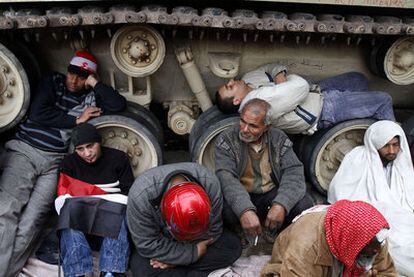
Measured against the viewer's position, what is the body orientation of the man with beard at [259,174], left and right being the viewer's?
facing the viewer

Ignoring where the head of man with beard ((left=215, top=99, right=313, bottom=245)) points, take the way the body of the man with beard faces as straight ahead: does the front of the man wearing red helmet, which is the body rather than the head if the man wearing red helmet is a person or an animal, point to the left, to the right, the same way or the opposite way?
the same way

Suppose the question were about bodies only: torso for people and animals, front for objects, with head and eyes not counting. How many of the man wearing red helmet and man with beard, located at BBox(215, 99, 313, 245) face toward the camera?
2

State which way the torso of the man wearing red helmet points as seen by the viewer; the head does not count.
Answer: toward the camera

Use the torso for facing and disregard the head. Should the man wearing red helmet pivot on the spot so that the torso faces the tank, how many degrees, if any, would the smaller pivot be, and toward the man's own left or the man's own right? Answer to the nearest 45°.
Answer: approximately 180°

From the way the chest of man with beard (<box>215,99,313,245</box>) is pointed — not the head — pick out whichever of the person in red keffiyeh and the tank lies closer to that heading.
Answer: the person in red keffiyeh

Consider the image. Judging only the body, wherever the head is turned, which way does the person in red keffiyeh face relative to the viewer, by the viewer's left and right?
facing the viewer and to the right of the viewer

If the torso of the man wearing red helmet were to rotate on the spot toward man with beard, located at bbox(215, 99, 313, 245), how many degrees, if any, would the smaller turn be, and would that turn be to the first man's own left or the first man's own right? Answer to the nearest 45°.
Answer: approximately 135° to the first man's own left

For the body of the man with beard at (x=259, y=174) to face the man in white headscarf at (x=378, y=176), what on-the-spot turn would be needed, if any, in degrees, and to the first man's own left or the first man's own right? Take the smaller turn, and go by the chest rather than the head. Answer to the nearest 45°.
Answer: approximately 90° to the first man's own left

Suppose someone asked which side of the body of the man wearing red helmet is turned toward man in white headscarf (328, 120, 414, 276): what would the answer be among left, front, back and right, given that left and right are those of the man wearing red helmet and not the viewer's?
left

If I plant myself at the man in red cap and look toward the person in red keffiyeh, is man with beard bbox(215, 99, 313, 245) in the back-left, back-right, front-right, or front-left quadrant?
front-left
